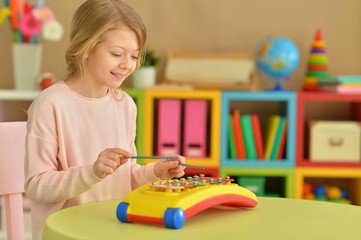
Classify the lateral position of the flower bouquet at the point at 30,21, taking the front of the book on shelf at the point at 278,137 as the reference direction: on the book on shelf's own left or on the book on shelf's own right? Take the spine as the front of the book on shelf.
on the book on shelf's own right

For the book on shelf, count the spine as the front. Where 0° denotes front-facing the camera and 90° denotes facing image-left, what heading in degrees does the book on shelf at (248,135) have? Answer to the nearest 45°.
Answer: approximately 0°

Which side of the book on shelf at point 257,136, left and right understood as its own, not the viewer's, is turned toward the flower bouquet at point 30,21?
right

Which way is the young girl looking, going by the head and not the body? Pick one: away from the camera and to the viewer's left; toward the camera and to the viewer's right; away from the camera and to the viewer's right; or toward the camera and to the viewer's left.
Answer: toward the camera and to the viewer's right

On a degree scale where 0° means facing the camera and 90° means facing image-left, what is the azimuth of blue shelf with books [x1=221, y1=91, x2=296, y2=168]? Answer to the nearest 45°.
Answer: approximately 0°

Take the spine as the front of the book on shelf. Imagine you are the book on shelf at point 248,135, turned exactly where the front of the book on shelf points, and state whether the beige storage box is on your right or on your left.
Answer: on your left

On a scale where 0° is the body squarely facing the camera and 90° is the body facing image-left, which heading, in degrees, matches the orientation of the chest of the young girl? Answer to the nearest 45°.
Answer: approximately 315°

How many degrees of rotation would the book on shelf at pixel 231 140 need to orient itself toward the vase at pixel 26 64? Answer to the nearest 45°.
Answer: approximately 90° to its right
